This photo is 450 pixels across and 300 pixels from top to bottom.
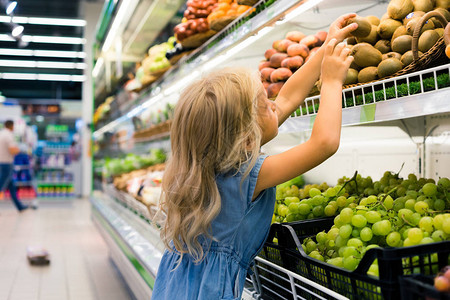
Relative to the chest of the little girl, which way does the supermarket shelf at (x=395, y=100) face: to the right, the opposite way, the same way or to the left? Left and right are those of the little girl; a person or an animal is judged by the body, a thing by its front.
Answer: the opposite way

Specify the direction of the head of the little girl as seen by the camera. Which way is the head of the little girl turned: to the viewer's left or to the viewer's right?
to the viewer's right

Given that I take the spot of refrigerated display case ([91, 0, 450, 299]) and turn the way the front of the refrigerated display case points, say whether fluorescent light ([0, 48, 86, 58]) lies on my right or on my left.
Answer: on my right

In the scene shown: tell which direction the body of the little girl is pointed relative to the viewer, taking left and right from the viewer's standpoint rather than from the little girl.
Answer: facing away from the viewer and to the right of the viewer
